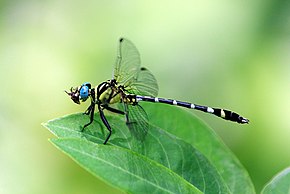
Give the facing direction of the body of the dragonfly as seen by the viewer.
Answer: to the viewer's left

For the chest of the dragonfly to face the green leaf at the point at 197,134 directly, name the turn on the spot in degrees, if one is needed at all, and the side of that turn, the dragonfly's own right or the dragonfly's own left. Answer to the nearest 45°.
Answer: approximately 135° to the dragonfly's own left

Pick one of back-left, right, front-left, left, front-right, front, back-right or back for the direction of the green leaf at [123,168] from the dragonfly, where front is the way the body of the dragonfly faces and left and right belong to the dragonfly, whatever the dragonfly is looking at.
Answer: left

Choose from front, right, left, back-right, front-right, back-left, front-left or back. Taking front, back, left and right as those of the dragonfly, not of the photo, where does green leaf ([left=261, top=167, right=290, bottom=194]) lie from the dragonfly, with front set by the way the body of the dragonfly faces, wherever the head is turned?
back-left
